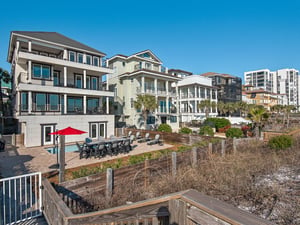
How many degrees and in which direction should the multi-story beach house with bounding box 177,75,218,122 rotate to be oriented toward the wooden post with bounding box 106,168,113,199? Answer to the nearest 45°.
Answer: approximately 45° to its right

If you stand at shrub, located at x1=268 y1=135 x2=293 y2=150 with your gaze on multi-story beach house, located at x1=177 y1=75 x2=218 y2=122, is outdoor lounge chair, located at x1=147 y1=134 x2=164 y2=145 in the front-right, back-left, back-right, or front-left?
front-left

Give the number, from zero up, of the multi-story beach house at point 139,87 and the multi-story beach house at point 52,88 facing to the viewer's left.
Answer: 0

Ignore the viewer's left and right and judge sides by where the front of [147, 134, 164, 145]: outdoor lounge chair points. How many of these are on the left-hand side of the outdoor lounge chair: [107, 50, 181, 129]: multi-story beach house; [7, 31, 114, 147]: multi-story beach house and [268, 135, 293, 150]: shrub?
1

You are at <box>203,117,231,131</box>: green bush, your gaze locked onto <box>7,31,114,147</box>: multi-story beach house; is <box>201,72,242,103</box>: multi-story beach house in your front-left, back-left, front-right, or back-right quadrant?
back-right

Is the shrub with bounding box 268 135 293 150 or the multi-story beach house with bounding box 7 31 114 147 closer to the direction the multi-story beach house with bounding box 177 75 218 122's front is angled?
the shrub

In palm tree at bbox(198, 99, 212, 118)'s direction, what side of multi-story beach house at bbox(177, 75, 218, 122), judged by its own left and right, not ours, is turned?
front

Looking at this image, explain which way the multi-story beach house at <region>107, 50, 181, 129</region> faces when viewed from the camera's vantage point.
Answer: facing the viewer and to the right of the viewer

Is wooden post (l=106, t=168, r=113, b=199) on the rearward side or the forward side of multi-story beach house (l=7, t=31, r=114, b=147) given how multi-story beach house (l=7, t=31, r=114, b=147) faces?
on the forward side

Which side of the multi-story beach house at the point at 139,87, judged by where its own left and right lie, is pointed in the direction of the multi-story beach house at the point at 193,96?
left

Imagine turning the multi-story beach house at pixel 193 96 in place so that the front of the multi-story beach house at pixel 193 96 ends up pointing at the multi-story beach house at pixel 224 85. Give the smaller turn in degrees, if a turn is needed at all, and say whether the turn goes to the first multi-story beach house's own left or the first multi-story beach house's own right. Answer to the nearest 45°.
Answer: approximately 90° to the first multi-story beach house's own left

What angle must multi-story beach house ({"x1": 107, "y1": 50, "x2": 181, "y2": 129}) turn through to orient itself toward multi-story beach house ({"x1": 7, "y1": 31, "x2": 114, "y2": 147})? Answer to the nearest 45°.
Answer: approximately 90° to its right
